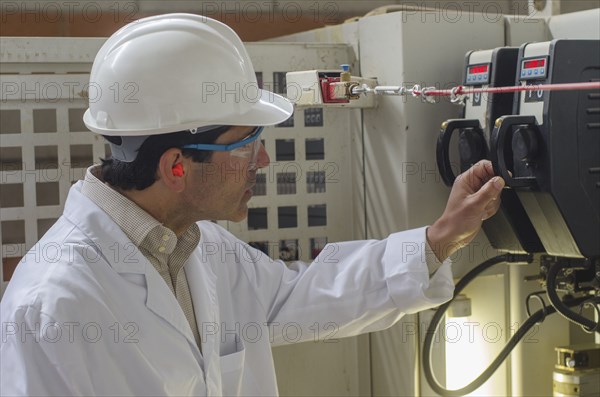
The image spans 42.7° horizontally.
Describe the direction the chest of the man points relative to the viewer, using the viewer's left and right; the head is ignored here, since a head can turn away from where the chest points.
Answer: facing the viewer and to the right of the viewer

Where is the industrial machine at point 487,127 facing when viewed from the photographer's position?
facing the viewer and to the left of the viewer

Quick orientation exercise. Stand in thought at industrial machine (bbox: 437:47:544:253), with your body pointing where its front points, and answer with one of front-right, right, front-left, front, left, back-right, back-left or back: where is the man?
front

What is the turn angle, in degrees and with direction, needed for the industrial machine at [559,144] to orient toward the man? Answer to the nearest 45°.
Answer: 0° — it already faces them

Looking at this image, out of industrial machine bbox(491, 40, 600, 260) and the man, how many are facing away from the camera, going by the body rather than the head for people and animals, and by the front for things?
0

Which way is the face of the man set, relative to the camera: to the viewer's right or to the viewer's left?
to the viewer's right

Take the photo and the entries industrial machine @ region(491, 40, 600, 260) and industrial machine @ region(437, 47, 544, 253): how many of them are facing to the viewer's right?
0
